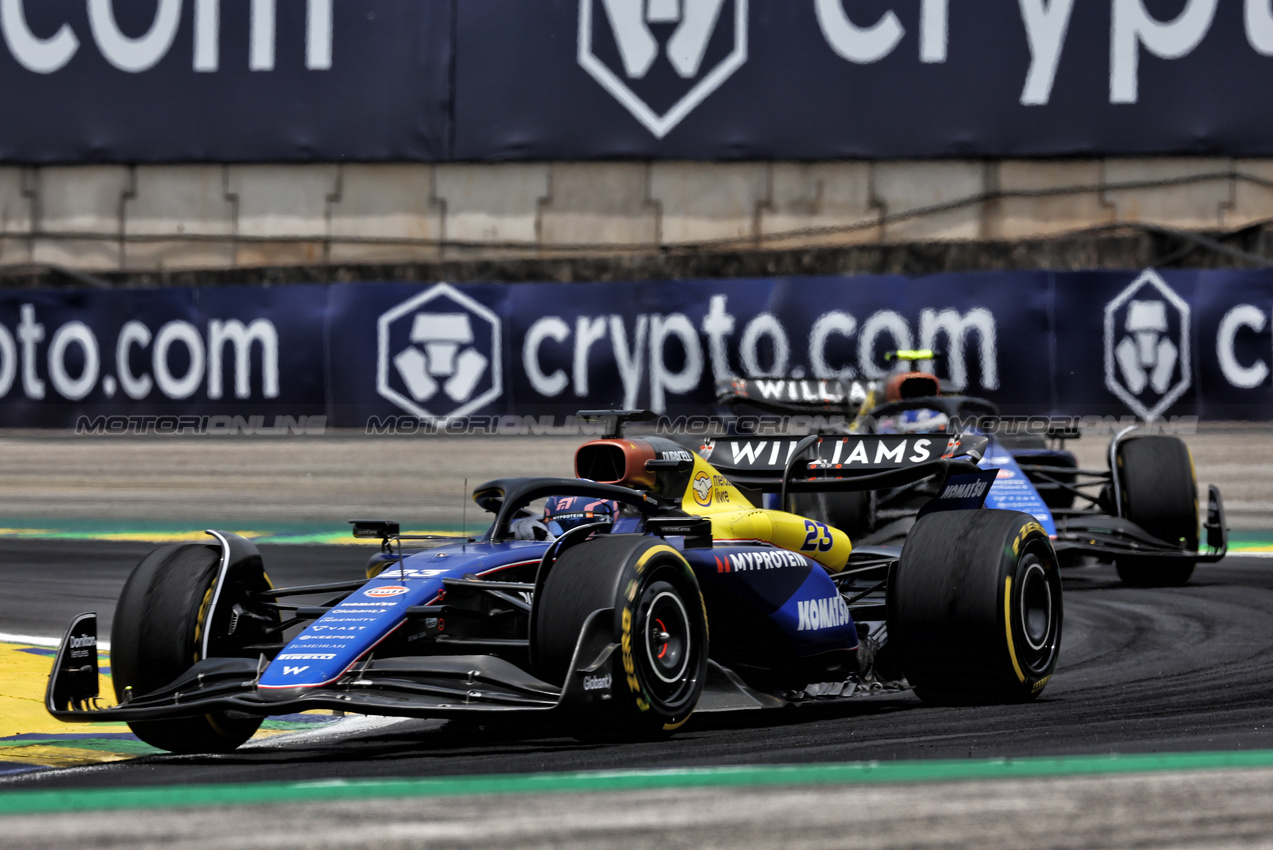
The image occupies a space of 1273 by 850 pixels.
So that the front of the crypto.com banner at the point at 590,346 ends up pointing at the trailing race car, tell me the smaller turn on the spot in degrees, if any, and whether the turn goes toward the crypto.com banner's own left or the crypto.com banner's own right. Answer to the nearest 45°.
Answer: approximately 45° to the crypto.com banner's own left

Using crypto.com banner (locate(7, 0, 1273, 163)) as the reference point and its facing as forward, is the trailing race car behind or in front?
in front

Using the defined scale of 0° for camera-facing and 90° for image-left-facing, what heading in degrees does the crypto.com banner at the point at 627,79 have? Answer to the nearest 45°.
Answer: approximately 0°

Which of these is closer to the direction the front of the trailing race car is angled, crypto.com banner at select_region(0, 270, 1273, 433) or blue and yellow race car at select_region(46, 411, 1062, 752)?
the blue and yellow race car

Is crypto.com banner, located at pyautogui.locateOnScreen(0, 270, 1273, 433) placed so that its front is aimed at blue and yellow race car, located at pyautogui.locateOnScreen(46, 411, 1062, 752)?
yes

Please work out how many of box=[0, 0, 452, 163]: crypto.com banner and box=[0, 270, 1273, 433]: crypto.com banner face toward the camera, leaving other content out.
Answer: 2

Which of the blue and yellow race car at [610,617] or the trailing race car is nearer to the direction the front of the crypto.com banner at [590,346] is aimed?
the blue and yellow race car

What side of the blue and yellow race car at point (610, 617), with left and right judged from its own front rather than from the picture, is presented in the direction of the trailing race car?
back
